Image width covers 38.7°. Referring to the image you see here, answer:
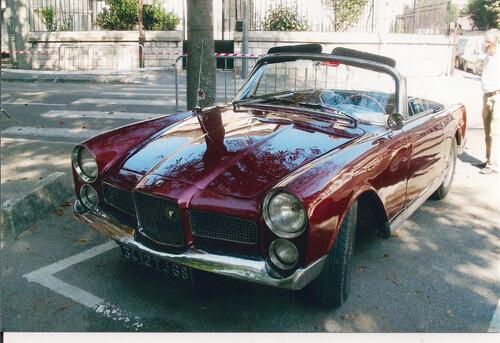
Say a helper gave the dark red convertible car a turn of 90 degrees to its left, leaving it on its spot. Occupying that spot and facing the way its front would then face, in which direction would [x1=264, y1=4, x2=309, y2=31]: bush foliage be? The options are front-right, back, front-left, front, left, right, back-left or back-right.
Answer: back-left

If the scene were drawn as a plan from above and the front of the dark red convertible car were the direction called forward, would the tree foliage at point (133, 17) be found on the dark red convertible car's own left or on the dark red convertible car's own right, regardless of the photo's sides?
on the dark red convertible car's own right

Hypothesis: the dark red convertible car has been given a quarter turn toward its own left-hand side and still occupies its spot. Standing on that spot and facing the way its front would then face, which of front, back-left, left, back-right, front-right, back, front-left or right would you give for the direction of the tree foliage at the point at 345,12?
back-left

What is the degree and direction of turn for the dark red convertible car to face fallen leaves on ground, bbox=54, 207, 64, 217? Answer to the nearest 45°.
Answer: approximately 90° to its right

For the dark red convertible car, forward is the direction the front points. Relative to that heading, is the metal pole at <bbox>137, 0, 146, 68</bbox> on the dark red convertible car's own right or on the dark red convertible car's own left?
on the dark red convertible car's own right

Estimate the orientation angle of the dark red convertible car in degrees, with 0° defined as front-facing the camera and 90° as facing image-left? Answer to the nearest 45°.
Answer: approximately 45°

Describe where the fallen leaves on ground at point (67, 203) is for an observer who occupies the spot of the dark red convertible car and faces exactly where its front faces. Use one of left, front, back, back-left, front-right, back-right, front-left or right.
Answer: right

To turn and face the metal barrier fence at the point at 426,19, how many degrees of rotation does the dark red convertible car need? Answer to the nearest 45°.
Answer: approximately 135° to its right

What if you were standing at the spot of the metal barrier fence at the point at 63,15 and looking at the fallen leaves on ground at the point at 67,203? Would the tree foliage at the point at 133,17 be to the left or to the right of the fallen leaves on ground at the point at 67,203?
left

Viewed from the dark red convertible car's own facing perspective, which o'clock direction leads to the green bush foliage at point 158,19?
The green bush foliage is roughly at 4 o'clock from the dark red convertible car.
